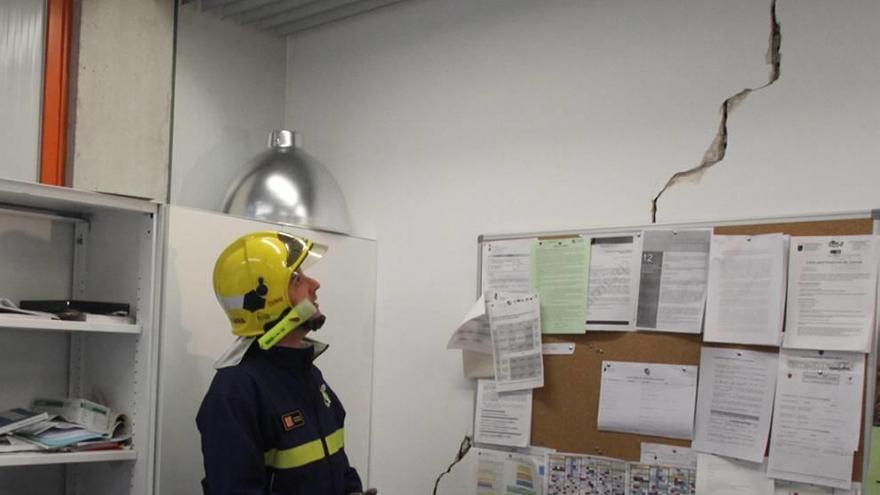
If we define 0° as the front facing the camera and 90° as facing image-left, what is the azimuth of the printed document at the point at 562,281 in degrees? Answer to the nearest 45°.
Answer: approximately 0°

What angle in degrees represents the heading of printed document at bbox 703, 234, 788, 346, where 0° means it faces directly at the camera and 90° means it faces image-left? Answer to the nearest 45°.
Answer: approximately 0°

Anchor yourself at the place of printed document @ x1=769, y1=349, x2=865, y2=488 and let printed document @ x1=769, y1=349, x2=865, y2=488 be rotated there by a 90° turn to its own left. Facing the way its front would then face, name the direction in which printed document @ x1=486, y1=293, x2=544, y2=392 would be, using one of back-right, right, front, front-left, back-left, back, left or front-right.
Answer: back

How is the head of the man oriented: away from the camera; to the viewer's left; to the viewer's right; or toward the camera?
to the viewer's right

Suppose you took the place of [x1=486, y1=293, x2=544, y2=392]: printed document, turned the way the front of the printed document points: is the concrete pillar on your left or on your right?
on your right

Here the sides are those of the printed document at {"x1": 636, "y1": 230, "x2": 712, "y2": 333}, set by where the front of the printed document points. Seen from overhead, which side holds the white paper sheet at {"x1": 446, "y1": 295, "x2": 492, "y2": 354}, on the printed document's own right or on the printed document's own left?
on the printed document's own right

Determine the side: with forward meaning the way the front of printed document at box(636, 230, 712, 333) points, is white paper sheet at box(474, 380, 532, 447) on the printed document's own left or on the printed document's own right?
on the printed document's own right
